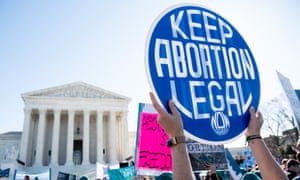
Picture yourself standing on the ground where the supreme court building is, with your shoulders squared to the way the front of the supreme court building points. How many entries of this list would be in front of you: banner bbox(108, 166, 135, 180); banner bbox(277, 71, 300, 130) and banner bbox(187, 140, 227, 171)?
3

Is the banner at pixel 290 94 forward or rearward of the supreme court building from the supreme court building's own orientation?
forward

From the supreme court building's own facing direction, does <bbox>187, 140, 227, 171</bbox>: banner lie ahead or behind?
ahead

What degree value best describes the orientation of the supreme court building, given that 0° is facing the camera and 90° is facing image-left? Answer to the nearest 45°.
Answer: approximately 0°
